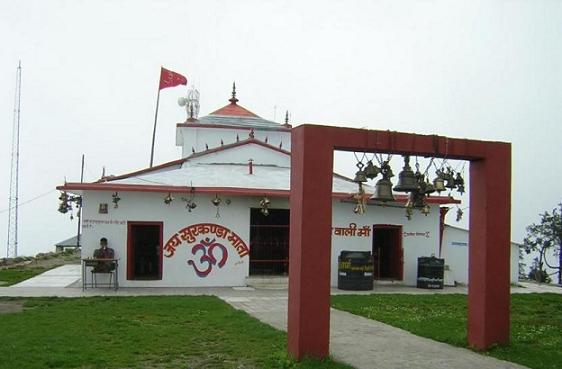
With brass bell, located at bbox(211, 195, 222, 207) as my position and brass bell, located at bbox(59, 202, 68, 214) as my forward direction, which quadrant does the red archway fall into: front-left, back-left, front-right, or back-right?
back-left

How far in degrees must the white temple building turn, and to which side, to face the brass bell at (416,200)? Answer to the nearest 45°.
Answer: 0° — it already faces it

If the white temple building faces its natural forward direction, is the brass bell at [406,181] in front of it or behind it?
in front

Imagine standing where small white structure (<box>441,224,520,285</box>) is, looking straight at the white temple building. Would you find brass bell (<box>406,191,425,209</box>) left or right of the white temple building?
left

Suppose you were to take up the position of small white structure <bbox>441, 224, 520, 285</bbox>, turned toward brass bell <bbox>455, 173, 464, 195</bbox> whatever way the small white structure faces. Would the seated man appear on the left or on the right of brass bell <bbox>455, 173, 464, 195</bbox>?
right

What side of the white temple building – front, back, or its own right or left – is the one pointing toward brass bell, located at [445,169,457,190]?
front

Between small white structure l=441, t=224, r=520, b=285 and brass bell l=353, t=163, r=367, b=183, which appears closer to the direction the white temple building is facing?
the brass bell

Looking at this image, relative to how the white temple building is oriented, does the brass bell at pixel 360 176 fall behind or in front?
in front

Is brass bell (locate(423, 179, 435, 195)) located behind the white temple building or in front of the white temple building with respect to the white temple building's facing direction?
in front

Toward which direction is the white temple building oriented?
toward the camera

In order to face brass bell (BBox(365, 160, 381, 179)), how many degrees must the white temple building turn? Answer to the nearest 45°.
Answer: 0° — it already faces it
